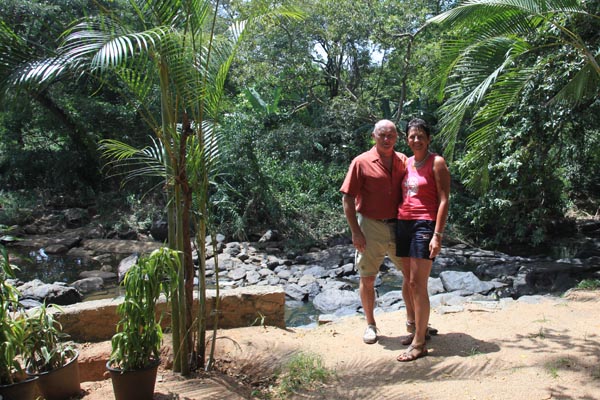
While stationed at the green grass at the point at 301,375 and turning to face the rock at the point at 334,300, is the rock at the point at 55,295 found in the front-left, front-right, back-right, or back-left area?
front-left

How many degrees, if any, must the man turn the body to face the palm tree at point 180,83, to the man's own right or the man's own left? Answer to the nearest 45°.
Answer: approximately 90° to the man's own right

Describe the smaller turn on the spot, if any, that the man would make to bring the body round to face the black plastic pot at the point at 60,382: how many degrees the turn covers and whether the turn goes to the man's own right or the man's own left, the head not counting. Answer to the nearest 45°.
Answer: approximately 90° to the man's own right

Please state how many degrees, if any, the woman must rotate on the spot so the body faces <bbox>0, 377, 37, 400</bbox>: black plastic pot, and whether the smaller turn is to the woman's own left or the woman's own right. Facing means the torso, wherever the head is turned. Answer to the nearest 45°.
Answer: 0° — they already face it

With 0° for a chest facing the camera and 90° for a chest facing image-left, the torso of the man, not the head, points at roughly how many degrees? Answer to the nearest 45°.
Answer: approximately 315°

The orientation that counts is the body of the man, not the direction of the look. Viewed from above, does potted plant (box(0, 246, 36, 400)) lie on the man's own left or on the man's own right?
on the man's own right

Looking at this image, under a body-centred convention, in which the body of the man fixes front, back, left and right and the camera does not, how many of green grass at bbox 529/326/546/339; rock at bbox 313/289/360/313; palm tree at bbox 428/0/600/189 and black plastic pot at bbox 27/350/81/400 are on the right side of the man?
1

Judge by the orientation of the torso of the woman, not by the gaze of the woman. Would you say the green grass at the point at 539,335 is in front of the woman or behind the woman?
behind

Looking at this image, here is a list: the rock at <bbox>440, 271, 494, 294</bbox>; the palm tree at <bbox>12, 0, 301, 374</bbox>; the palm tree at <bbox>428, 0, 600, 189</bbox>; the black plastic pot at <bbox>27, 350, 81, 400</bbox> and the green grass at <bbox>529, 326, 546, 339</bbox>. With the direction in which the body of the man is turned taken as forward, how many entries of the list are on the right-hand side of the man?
2

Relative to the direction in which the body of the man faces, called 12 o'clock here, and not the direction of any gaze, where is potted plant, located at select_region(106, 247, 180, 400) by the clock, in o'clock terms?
The potted plant is roughly at 3 o'clock from the man.

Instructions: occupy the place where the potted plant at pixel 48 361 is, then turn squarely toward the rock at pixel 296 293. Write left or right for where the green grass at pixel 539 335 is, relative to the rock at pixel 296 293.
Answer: right
